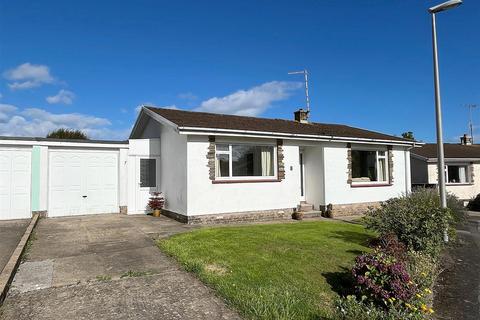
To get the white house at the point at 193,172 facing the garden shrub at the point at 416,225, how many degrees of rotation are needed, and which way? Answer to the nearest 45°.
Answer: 0° — it already faces it

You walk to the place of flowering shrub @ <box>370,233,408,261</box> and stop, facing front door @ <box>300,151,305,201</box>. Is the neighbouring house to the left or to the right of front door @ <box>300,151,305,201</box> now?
right

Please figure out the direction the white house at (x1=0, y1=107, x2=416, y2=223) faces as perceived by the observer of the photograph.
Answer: facing the viewer and to the right of the viewer

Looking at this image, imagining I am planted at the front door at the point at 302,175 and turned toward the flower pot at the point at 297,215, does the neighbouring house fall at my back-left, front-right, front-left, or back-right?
back-left

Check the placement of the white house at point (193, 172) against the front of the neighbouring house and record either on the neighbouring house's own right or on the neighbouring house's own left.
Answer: on the neighbouring house's own right

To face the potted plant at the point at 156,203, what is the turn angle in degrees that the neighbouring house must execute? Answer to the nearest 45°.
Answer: approximately 90° to its right

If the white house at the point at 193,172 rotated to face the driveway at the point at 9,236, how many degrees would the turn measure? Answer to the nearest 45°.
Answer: approximately 90° to its right

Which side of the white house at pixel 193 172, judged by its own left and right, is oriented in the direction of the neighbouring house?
left

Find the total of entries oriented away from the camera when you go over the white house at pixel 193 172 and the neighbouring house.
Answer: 0

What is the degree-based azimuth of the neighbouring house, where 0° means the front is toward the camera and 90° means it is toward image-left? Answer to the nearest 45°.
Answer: approximately 315°

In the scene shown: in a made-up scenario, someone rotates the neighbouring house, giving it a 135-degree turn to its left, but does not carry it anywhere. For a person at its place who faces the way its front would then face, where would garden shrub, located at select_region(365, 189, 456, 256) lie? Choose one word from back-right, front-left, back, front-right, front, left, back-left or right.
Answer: back
